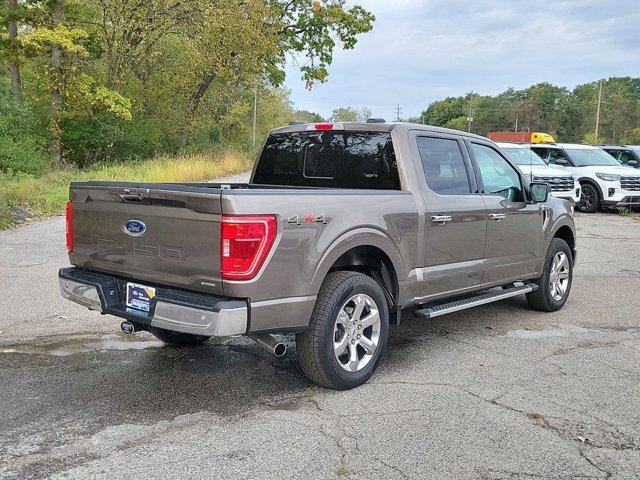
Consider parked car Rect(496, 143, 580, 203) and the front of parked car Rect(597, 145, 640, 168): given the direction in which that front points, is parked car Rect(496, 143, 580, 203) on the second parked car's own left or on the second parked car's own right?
on the second parked car's own right

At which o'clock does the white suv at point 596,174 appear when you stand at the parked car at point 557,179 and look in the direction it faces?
The white suv is roughly at 9 o'clock from the parked car.

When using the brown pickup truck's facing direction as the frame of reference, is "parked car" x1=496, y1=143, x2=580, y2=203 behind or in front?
in front

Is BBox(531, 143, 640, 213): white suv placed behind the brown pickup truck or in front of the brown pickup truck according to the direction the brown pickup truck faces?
in front

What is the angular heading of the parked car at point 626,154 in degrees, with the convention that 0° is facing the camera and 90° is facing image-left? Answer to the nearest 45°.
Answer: approximately 315°

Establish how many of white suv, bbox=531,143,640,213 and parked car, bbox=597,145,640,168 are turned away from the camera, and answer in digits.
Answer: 0

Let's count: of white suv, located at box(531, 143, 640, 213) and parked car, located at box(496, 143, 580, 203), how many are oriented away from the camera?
0

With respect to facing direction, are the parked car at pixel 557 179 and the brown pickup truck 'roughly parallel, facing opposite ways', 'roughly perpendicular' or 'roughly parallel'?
roughly perpendicular

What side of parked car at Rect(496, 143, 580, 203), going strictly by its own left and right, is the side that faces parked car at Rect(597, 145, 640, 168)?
left

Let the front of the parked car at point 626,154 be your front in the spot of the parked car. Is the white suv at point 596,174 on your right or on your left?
on your right

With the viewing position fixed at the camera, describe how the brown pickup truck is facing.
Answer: facing away from the viewer and to the right of the viewer

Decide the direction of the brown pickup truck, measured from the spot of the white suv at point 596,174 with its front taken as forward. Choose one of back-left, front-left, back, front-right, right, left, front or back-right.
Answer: front-right
